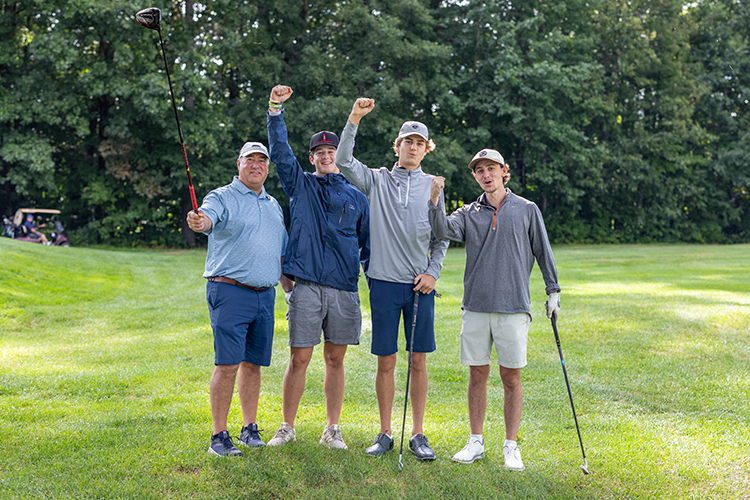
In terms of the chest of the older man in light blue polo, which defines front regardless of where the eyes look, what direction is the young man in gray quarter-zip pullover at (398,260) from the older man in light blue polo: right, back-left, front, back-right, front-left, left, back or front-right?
front-left

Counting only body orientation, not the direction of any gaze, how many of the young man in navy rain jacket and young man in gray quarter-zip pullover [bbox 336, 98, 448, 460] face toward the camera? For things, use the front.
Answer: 2

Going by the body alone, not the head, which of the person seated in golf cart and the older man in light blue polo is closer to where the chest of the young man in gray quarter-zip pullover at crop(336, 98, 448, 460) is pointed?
the older man in light blue polo

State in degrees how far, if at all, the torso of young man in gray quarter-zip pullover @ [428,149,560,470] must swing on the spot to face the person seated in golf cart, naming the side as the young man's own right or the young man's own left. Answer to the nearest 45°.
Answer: approximately 135° to the young man's own right

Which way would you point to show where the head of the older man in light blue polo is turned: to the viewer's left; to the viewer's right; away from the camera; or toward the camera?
toward the camera

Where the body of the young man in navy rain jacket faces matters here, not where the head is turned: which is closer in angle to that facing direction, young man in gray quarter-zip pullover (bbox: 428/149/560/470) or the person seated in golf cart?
the young man in gray quarter-zip pullover

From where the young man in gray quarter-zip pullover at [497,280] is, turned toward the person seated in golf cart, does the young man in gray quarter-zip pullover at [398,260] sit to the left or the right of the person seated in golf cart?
left

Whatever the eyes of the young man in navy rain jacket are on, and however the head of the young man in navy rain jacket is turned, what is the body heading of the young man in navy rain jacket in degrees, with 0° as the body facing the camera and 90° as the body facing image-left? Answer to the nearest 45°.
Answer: approximately 0°

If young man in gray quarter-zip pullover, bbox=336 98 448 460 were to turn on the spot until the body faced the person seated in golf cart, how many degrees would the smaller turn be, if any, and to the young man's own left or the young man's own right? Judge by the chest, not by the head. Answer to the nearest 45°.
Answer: approximately 135° to the young man's own right

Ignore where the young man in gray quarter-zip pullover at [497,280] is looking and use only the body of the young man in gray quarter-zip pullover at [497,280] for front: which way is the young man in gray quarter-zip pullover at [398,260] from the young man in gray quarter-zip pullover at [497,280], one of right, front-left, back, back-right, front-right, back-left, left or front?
right

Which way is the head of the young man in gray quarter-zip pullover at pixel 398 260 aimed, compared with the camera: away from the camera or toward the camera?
toward the camera

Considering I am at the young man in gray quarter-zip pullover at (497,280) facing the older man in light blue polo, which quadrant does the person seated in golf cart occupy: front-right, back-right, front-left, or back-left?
front-right

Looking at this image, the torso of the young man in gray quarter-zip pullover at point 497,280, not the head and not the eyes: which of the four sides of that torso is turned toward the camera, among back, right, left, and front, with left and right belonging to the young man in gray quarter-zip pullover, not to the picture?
front

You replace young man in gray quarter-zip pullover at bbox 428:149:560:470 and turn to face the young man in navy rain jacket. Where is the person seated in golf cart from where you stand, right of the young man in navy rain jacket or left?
right

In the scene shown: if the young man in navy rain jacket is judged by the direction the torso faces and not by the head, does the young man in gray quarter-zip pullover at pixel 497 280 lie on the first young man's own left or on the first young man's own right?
on the first young man's own left
